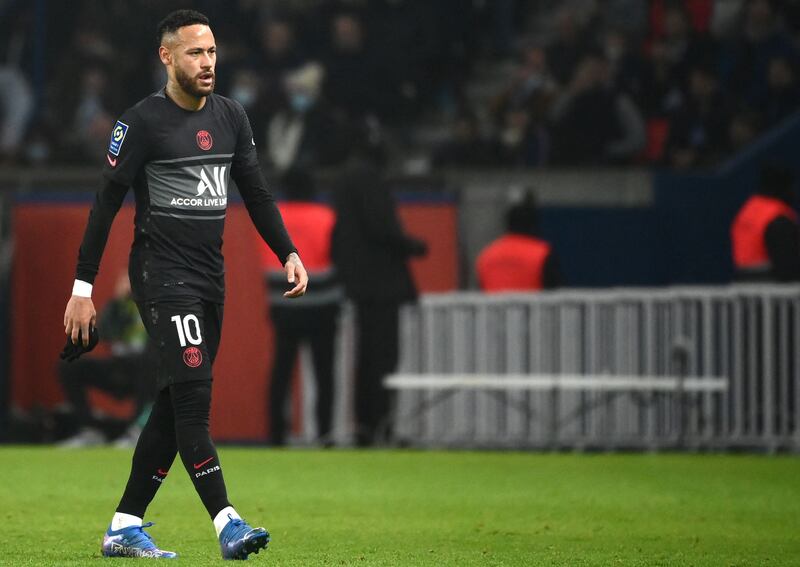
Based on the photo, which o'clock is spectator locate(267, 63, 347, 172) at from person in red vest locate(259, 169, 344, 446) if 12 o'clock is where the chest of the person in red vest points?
The spectator is roughly at 12 o'clock from the person in red vest.

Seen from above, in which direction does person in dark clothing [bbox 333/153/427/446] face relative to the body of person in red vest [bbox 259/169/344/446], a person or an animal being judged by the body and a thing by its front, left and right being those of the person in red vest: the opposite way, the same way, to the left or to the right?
to the right

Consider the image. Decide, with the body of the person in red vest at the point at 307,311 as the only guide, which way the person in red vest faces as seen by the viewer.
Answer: away from the camera

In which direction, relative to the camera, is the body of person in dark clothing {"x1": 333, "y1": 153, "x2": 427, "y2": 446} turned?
to the viewer's right

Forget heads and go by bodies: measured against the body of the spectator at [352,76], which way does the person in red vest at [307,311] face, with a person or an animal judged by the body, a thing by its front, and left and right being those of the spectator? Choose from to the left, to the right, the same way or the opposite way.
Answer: the opposite way

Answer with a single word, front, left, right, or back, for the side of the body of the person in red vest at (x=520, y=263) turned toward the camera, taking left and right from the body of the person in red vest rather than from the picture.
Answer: back

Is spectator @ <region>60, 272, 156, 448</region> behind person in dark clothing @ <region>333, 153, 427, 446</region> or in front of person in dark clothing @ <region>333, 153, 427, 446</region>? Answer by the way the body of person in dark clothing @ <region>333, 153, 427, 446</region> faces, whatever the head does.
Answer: behind

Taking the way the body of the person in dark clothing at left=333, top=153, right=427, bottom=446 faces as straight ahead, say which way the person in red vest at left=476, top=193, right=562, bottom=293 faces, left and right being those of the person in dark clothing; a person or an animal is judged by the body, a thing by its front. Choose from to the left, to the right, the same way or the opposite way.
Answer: to the left

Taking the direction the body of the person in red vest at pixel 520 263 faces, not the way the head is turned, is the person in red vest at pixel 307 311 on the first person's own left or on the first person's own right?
on the first person's own left

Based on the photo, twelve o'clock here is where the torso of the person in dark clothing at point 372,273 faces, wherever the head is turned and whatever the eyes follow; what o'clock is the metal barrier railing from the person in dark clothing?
The metal barrier railing is roughly at 12 o'clock from the person in dark clothing.
